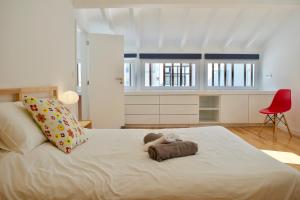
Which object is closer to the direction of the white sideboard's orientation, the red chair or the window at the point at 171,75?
the red chair

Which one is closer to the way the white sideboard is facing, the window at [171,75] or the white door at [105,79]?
the white door

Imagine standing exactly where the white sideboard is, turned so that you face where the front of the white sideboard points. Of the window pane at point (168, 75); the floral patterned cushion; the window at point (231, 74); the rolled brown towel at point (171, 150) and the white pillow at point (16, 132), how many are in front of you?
3

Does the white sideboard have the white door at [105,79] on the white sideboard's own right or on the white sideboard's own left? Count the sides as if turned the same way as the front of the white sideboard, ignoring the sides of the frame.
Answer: on the white sideboard's own right

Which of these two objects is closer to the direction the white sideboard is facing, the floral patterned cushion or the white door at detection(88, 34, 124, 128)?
the floral patterned cushion

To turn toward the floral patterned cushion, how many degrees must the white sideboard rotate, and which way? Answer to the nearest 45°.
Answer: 0° — it already faces it

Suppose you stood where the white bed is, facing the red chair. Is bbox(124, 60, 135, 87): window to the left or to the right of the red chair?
left

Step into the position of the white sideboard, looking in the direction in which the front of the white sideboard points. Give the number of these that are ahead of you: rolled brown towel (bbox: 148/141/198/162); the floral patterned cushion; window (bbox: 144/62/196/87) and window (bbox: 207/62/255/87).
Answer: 2

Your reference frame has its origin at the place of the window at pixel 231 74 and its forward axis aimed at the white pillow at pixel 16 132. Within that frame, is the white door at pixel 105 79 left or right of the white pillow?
right

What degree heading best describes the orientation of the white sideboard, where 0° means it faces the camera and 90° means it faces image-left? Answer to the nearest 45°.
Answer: approximately 0°

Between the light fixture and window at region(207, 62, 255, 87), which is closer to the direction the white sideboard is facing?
the light fixture

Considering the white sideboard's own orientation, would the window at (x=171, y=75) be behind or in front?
behind

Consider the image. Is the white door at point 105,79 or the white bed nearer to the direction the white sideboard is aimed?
the white bed

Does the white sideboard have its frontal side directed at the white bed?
yes
